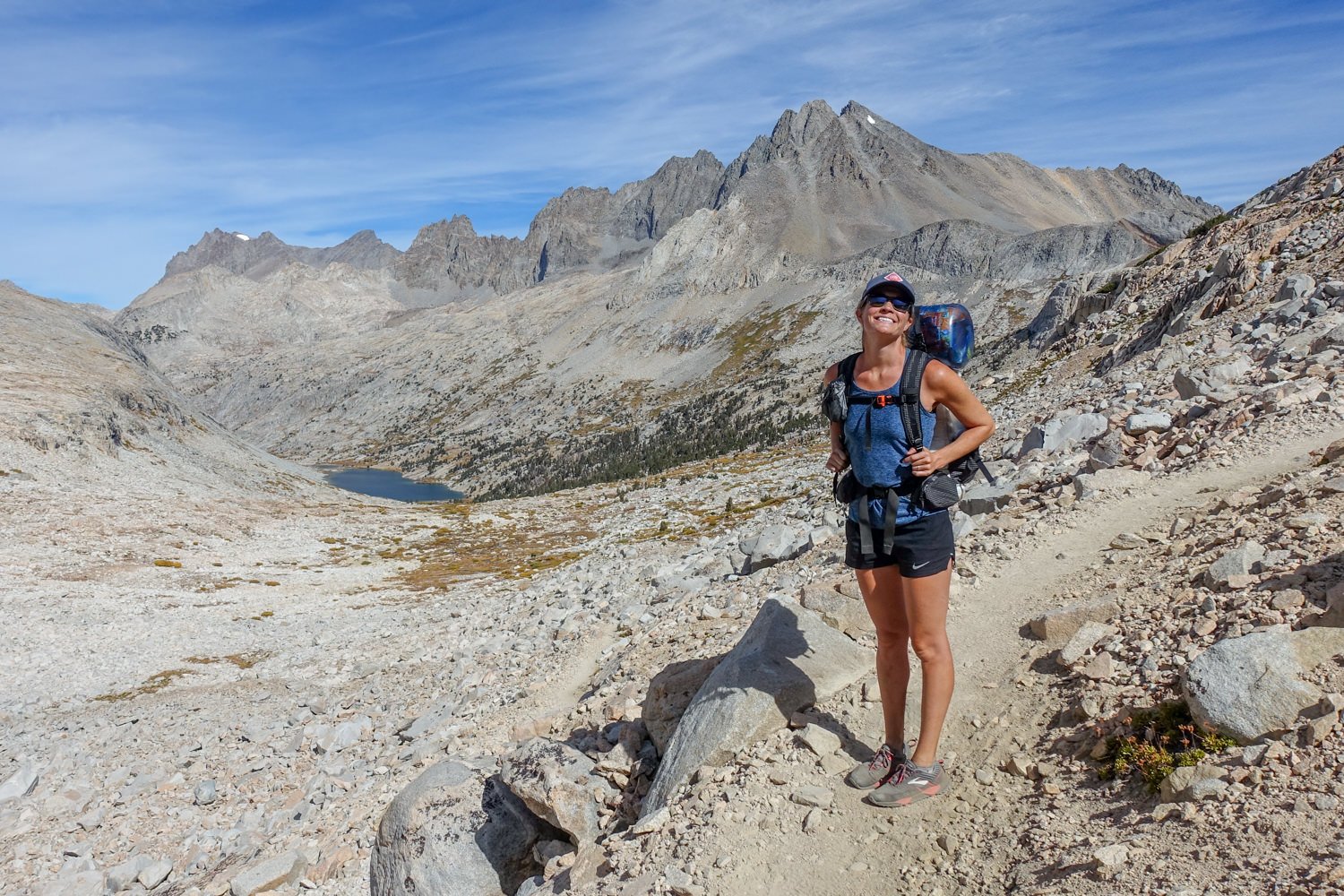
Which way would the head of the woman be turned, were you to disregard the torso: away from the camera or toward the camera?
toward the camera

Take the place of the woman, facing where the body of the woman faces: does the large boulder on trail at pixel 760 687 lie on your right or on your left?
on your right

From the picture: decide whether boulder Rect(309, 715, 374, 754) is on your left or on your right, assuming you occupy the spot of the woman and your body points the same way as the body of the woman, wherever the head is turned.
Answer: on your right

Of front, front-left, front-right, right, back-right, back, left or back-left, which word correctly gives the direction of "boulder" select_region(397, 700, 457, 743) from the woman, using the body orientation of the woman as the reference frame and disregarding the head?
right

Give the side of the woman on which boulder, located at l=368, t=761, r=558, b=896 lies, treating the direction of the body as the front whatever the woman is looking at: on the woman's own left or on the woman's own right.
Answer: on the woman's own right

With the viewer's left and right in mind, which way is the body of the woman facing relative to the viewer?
facing the viewer and to the left of the viewer

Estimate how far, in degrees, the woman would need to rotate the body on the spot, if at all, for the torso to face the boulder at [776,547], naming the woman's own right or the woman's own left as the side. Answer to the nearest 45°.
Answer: approximately 135° to the woman's own right

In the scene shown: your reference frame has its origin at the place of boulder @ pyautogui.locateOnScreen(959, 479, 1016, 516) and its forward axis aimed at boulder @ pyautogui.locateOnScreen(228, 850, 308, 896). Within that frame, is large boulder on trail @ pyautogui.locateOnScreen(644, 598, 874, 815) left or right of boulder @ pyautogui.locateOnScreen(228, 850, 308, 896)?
left
